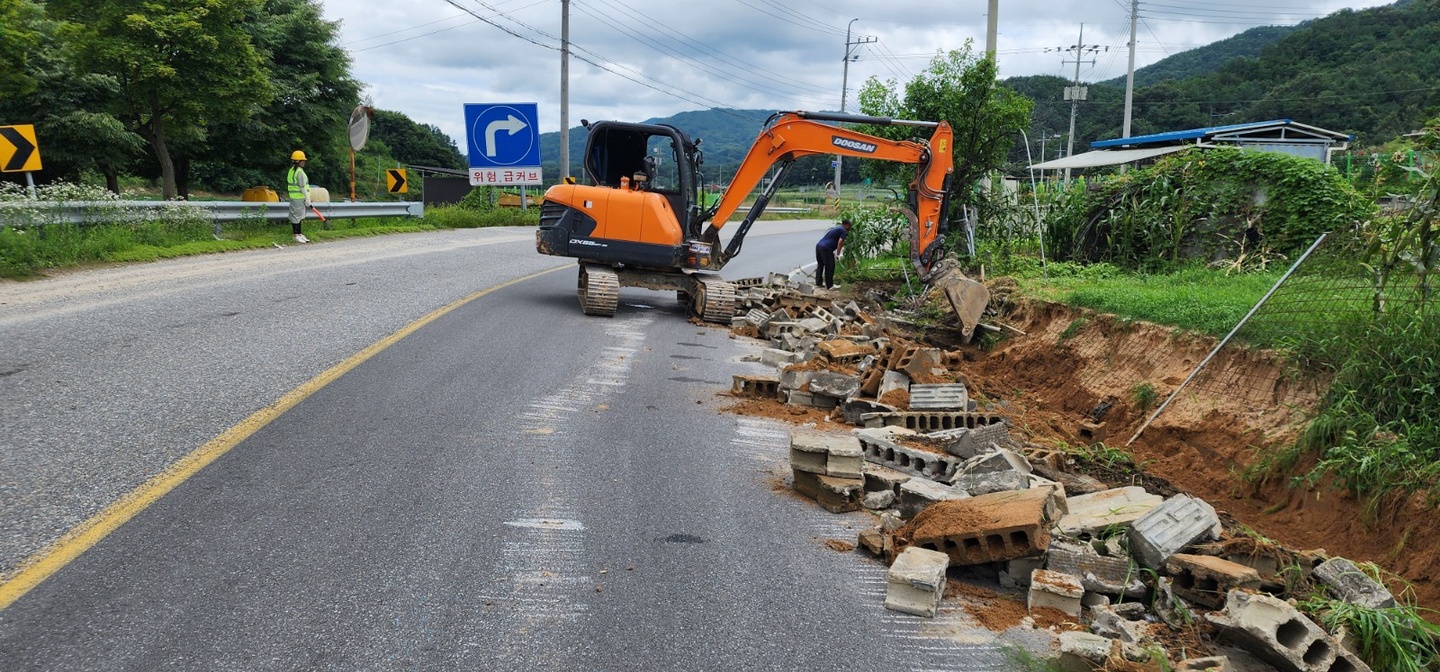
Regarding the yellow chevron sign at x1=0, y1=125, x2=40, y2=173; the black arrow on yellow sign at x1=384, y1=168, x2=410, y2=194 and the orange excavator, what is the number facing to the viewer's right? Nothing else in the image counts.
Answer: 1

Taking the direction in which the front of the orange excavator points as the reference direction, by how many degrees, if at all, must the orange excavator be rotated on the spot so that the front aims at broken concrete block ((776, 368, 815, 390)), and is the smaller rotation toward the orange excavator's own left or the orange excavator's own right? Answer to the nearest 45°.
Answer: approximately 90° to the orange excavator's own right

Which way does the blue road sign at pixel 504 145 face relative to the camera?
toward the camera

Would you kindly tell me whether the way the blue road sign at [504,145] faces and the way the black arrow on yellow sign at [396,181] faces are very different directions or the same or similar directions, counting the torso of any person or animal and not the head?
same or similar directions

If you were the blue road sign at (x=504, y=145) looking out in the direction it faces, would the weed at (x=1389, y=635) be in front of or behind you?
in front

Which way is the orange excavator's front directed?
to the viewer's right

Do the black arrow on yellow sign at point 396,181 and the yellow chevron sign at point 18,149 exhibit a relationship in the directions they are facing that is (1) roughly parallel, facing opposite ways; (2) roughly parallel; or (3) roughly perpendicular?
roughly parallel

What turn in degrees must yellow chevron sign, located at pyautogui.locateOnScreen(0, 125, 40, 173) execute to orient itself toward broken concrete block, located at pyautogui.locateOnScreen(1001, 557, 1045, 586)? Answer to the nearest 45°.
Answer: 0° — it already faces it

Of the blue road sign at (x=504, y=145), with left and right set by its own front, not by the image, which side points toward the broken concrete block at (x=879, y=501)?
front

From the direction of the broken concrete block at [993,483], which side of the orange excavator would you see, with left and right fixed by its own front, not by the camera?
right

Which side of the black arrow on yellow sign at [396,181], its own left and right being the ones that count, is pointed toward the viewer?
front

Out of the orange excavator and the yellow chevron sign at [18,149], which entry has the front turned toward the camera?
the yellow chevron sign

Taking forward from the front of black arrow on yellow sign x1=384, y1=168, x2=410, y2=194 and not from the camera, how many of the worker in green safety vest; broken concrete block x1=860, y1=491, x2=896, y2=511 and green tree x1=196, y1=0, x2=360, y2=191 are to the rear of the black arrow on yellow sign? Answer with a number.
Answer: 1

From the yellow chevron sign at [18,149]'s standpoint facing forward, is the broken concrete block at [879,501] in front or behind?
in front

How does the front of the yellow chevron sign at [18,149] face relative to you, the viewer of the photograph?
facing the viewer

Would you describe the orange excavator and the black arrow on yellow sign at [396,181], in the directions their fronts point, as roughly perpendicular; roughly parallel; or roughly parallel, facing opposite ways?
roughly perpendicular

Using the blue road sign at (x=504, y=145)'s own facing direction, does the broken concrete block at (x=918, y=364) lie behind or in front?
in front

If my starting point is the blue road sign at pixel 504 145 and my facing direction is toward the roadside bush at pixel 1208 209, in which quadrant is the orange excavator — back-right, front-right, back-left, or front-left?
front-right
